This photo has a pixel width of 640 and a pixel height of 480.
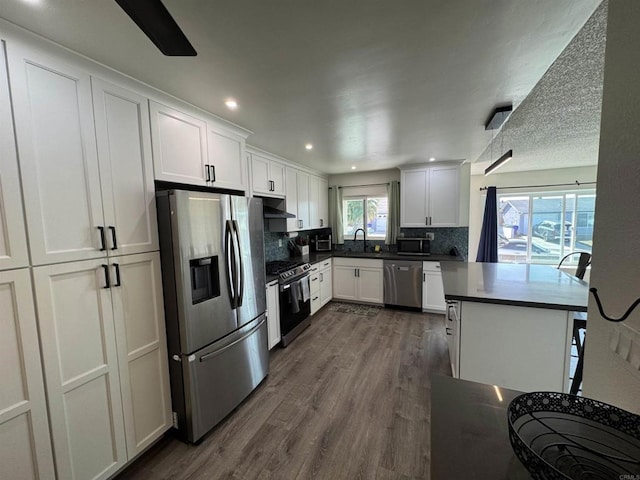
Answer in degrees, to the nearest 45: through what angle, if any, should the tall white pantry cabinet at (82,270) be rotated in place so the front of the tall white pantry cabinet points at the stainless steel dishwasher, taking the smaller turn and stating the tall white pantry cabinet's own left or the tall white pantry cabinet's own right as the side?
approximately 45° to the tall white pantry cabinet's own left

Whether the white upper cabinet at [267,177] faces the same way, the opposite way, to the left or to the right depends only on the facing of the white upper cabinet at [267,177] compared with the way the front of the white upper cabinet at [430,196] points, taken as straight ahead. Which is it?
to the left

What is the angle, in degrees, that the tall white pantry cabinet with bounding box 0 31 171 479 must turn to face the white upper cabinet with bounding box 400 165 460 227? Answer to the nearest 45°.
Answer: approximately 45° to its left

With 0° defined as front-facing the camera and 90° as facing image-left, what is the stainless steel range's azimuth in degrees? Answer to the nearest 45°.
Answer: approximately 315°

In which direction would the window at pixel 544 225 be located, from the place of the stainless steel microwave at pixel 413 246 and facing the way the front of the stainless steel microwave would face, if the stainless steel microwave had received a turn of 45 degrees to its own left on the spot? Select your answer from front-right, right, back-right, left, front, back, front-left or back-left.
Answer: left

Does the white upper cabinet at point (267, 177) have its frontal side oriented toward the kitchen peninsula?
yes

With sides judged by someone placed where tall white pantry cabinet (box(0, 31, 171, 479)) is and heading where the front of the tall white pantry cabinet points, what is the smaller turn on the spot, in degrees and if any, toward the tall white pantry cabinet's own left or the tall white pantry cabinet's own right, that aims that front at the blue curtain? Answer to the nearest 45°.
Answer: approximately 45° to the tall white pantry cabinet's own left

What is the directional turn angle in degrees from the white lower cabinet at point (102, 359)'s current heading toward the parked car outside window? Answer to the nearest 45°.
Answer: approximately 45° to its left

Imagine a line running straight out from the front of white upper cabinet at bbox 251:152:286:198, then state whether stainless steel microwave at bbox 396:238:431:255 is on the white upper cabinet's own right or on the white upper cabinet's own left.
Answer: on the white upper cabinet's own left

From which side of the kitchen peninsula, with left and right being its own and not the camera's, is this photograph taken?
left

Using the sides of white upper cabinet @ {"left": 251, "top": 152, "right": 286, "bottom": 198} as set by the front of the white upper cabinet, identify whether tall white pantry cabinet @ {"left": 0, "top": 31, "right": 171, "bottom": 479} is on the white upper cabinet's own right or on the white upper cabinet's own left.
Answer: on the white upper cabinet's own right

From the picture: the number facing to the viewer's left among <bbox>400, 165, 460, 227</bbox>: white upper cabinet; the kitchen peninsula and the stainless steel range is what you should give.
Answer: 1

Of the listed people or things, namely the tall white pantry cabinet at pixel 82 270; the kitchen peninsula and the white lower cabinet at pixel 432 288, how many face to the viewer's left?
1
